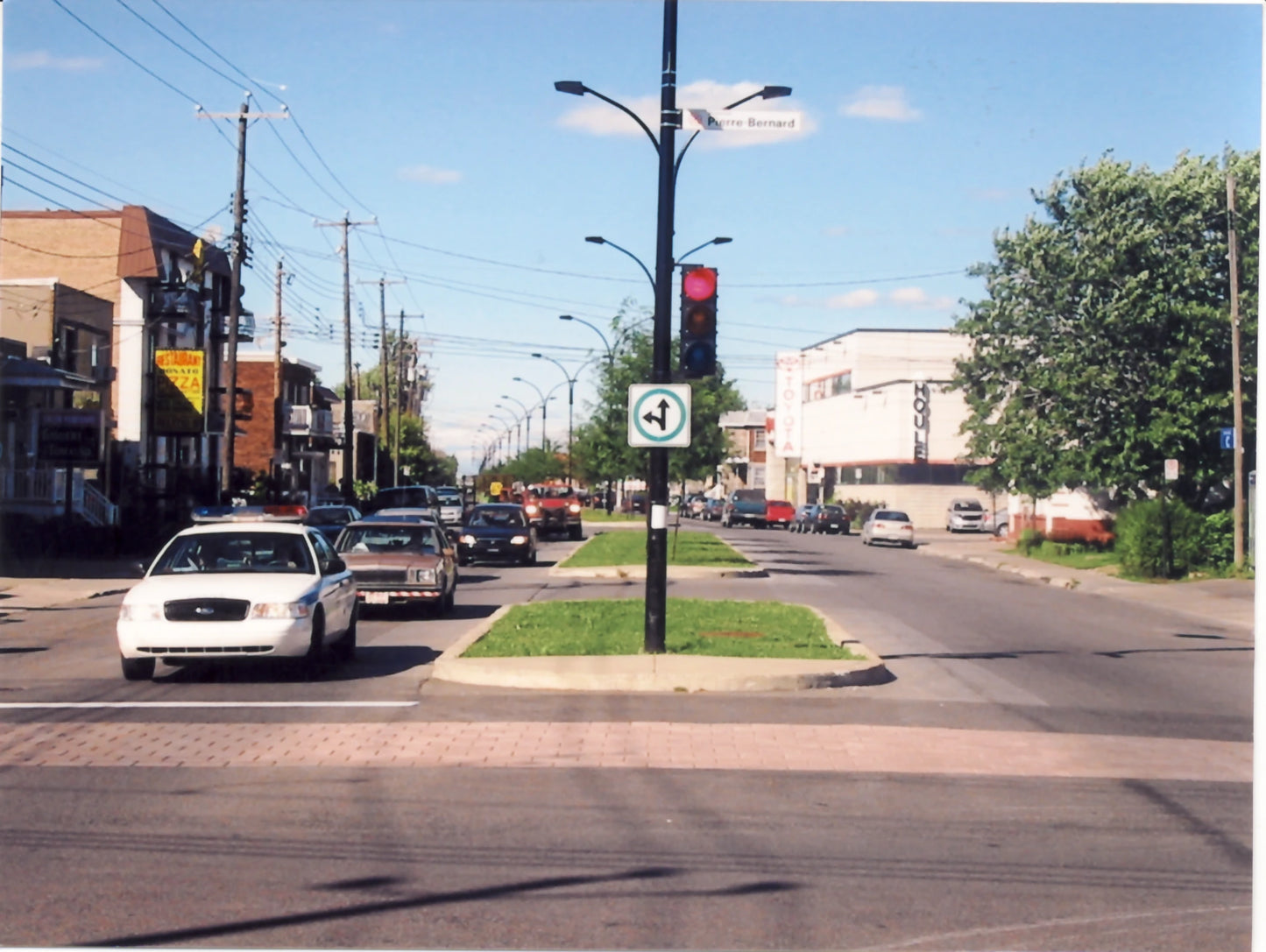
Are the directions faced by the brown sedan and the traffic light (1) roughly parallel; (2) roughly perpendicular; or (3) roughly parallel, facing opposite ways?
roughly parallel

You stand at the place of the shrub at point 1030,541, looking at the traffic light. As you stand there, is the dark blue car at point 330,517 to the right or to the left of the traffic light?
right

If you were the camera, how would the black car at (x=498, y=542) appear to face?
facing the viewer

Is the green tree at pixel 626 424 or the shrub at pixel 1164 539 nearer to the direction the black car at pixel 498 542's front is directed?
the shrub

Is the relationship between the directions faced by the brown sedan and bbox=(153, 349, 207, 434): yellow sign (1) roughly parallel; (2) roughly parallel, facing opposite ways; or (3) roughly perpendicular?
roughly parallel

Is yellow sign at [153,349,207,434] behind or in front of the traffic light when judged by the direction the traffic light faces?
behind

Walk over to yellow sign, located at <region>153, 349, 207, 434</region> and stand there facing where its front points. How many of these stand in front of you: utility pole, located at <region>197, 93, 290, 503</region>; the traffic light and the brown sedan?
3

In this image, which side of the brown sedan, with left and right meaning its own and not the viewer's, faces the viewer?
front

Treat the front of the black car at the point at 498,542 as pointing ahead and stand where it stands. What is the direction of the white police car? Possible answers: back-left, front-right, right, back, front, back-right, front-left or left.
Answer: front

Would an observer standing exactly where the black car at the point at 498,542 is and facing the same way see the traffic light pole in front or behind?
in front
